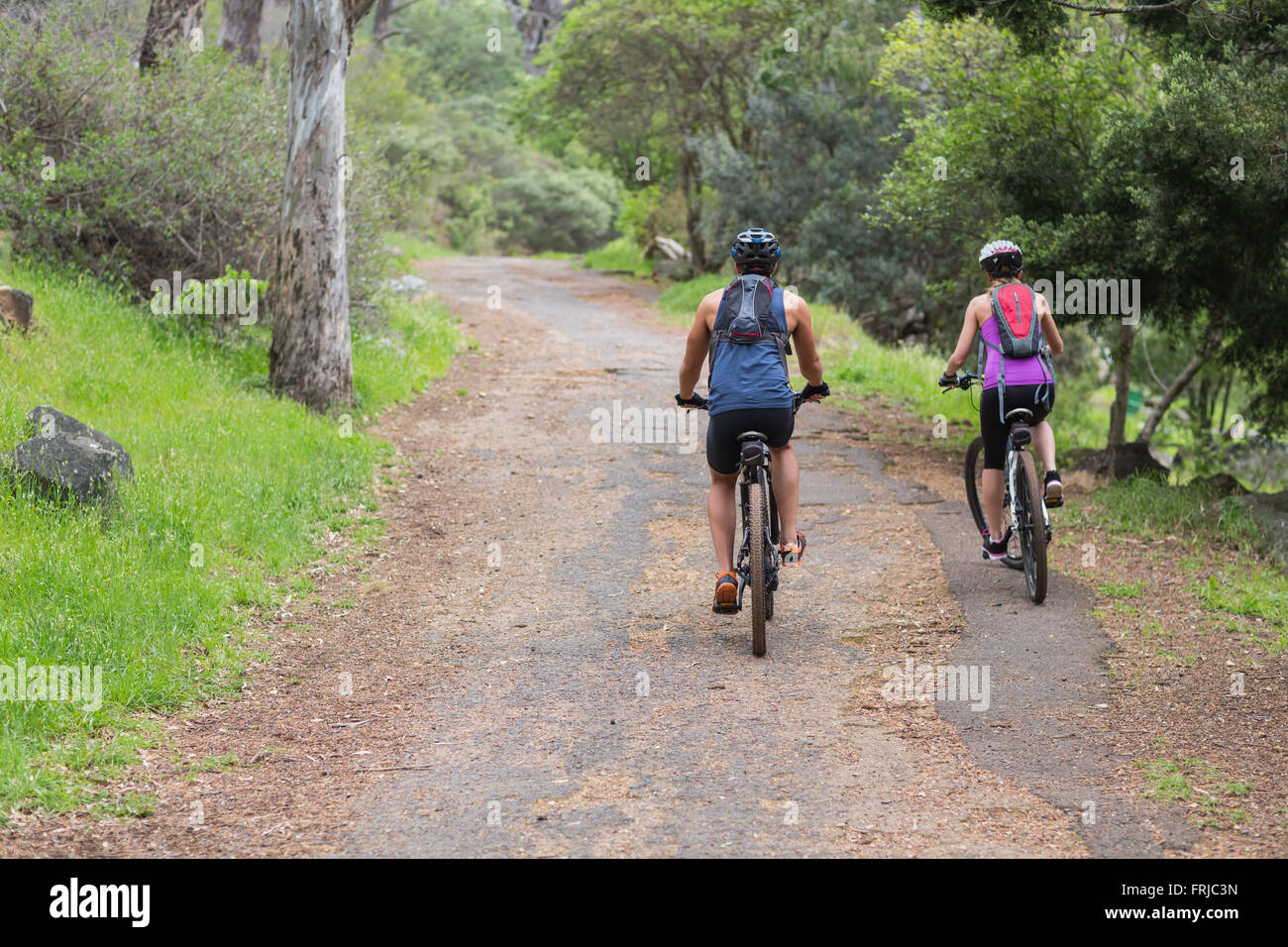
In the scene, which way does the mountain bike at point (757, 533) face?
away from the camera

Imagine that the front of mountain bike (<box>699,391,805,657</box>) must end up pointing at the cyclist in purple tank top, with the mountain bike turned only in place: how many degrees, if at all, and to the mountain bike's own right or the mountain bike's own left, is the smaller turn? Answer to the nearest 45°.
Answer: approximately 45° to the mountain bike's own right

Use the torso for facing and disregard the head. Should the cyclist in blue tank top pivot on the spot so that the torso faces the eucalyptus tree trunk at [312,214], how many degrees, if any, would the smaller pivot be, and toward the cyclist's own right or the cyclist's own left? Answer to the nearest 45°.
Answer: approximately 45° to the cyclist's own left

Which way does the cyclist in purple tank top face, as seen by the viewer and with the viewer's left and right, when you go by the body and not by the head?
facing away from the viewer

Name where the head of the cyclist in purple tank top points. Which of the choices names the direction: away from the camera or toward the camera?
away from the camera

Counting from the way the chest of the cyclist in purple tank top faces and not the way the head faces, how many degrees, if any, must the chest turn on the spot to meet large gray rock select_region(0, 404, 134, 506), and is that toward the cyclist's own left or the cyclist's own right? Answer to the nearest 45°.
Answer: approximately 90° to the cyclist's own left

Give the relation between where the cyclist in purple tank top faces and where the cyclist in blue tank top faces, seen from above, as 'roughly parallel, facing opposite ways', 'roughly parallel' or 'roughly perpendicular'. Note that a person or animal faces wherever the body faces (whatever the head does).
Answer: roughly parallel

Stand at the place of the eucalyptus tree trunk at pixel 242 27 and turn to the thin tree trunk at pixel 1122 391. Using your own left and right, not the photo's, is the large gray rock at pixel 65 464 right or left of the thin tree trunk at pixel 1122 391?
right

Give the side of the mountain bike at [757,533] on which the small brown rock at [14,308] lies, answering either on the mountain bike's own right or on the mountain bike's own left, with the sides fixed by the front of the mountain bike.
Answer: on the mountain bike's own left

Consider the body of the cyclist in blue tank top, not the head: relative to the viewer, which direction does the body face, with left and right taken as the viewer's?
facing away from the viewer

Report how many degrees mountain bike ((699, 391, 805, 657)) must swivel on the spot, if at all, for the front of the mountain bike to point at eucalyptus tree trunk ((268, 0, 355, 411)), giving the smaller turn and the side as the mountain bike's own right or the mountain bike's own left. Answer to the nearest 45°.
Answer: approximately 45° to the mountain bike's own left

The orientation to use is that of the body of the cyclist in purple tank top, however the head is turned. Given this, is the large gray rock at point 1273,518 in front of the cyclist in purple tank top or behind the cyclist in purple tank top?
in front

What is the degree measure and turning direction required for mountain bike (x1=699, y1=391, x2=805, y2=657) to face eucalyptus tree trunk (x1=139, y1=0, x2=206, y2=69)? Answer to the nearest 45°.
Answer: approximately 45° to its left

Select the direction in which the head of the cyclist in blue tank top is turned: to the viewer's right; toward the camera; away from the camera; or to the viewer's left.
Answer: away from the camera
